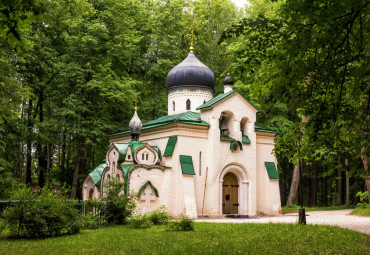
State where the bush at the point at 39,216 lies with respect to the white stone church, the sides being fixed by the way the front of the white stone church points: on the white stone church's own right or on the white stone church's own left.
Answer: on the white stone church's own right

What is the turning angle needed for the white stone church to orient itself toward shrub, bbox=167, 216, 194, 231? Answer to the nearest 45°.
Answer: approximately 45° to its right

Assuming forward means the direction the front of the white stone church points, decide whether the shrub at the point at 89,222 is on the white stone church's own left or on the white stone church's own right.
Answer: on the white stone church's own right

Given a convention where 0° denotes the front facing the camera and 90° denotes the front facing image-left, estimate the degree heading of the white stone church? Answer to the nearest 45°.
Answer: approximately 315°

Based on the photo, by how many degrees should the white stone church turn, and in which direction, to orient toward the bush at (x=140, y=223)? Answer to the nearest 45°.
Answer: approximately 45° to its right
